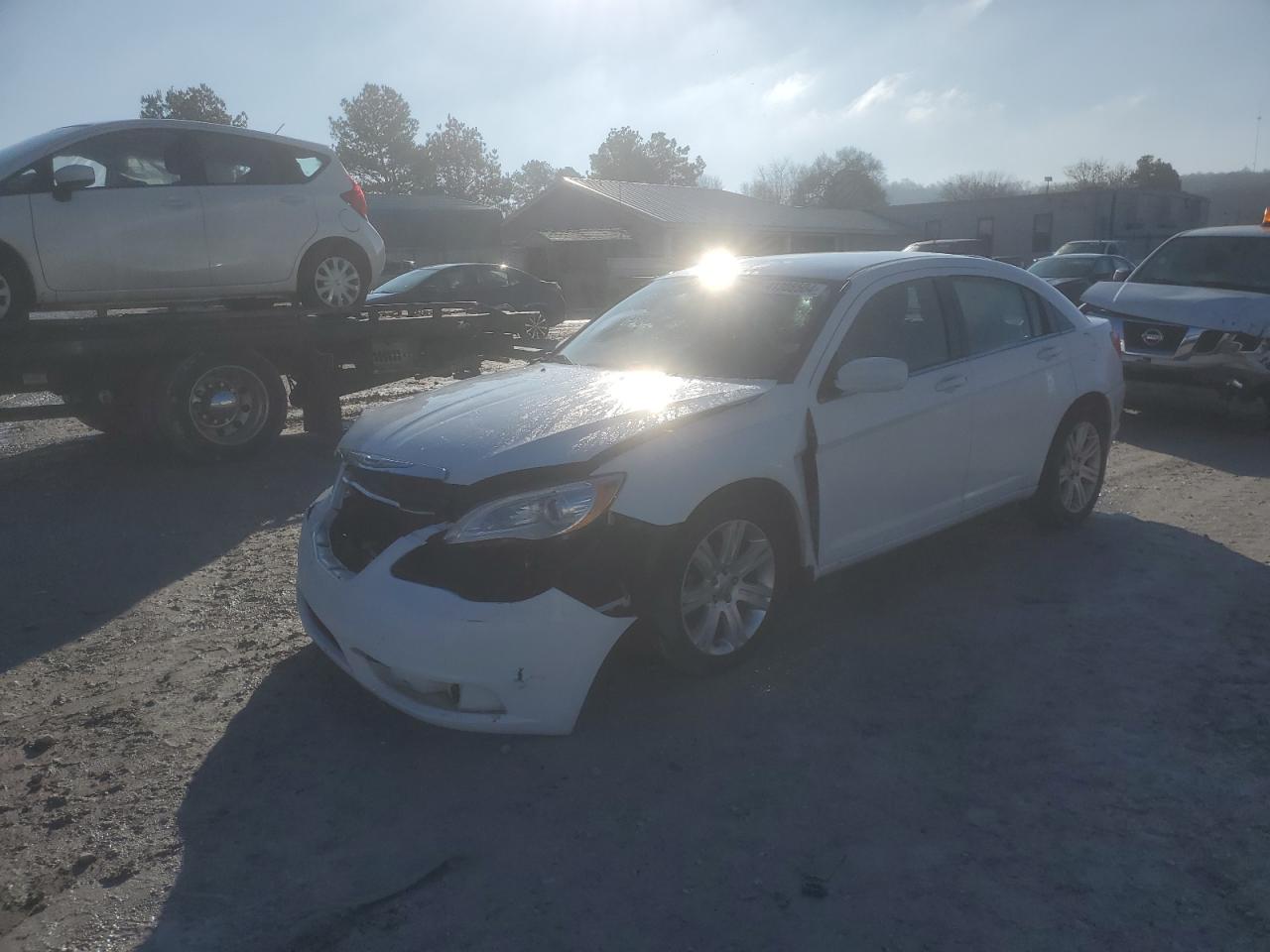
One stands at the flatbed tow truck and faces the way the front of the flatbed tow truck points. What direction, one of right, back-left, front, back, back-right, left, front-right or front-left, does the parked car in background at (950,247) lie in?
back-right

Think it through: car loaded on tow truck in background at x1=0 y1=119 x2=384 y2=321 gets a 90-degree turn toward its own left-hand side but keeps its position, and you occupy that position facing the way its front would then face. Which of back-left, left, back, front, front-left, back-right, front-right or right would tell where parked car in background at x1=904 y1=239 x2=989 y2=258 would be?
back-left

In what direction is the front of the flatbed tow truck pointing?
to the viewer's left

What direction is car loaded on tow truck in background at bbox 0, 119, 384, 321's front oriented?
to the viewer's left

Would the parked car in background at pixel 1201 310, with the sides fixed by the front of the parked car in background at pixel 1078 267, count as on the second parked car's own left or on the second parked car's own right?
on the second parked car's own left

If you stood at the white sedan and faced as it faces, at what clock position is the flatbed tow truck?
The flatbed tow truck is roughly at 3 o'clock from the white sedan.

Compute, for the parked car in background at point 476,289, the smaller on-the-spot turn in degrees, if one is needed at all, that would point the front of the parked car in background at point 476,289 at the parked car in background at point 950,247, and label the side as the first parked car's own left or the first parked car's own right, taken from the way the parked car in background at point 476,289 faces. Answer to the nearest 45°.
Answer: approximately 180°
